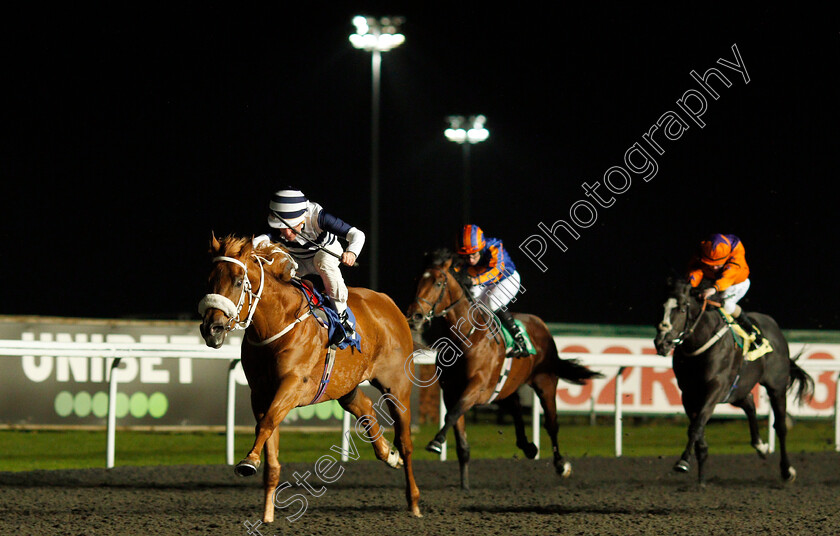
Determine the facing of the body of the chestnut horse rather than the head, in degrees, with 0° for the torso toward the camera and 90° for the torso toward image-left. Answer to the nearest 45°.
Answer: approximately 45°

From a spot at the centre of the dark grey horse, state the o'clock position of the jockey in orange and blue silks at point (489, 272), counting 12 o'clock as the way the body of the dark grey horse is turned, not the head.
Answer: The jockey in orange and blue silks is roughly at 1 o'clock from the dark grey horse.

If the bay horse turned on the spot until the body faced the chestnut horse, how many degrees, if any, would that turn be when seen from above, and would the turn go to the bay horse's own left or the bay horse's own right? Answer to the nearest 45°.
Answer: approximately 45° to the bay horse's own left

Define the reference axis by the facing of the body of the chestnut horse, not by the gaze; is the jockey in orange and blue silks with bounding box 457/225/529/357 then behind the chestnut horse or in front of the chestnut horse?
behind

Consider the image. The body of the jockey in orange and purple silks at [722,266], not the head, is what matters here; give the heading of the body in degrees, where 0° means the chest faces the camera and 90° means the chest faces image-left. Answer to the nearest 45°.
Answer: approximately 45°

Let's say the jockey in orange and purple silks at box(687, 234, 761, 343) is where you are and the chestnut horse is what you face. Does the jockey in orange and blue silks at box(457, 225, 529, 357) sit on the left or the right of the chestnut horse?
right

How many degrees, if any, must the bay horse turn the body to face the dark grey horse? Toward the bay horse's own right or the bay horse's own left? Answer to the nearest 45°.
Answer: approximately 135° to the bay horse's own left

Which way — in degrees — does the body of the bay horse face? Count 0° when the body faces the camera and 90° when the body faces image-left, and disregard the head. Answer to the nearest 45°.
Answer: approximately 45°

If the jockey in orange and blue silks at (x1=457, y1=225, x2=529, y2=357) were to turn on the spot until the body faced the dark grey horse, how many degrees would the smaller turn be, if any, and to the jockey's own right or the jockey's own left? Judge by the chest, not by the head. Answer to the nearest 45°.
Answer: approximately 135° to the jockey's own left

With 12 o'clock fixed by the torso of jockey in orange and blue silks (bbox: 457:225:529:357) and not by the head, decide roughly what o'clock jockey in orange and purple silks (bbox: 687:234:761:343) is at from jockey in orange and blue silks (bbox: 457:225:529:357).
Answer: jockey in orange and purple silks (bbox: 687:234:761:343) is roughly at 7 o'clock from jockey in orange and blue silks (bbox: 457:225:529:357).
